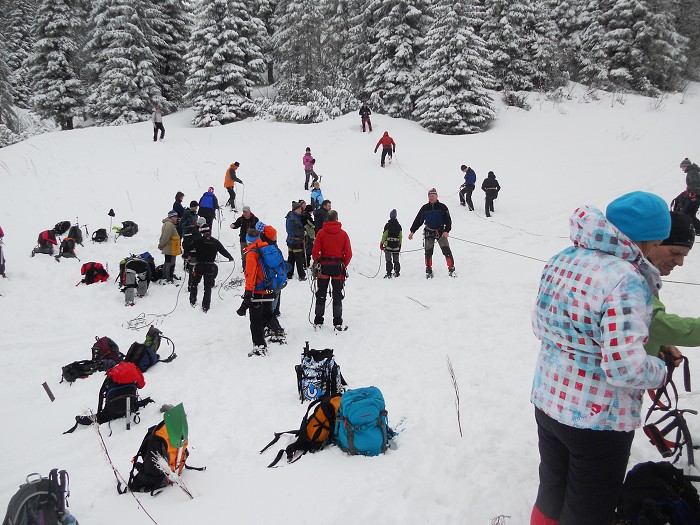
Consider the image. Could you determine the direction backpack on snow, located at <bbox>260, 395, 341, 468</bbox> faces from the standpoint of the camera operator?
facing to the right of the viewer

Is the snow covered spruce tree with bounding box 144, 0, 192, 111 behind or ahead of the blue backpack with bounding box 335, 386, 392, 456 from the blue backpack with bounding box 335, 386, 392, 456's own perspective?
behind

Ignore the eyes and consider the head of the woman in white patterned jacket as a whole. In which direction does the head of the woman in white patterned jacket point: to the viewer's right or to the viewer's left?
to the viewer's right

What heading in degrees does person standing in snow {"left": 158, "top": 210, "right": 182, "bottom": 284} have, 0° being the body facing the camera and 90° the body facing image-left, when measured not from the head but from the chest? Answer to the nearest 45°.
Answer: approximately 270°

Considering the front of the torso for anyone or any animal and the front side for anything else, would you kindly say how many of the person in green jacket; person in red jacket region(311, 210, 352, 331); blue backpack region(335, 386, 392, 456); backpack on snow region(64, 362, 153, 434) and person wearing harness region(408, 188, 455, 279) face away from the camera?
1

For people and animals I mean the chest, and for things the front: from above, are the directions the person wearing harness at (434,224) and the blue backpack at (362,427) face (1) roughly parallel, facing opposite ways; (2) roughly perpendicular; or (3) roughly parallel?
roughly parallel

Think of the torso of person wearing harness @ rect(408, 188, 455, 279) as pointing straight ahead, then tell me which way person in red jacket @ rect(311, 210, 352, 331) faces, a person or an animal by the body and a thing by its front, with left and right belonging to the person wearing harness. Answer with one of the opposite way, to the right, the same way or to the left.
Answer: the opposite way

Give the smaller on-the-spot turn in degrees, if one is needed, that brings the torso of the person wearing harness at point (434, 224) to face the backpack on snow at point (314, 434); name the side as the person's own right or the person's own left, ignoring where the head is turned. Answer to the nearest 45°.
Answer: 0° — they already face it

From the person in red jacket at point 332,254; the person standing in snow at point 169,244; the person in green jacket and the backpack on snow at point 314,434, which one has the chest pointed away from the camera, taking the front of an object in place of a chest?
the person in red jacket

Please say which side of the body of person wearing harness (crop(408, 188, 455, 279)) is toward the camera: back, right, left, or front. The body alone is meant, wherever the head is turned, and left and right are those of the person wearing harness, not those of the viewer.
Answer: front

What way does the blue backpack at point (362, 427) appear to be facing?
toward the camera

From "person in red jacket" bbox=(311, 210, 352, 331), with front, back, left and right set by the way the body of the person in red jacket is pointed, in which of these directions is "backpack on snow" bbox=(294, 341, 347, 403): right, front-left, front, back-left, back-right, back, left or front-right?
back
